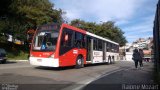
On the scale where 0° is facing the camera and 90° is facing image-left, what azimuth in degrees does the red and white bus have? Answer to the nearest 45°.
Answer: approximately 45°

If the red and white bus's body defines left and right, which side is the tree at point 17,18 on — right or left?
on its right
